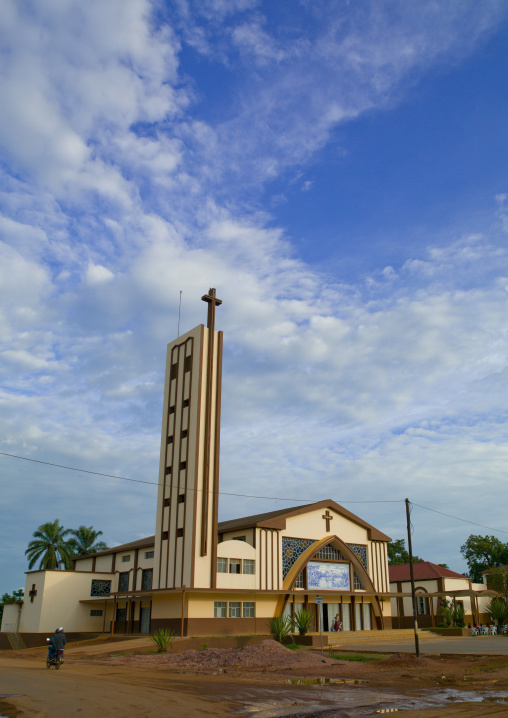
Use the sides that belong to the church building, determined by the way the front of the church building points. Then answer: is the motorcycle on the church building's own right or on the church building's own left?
on the church building's own right

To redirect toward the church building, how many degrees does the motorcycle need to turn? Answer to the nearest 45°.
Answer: approximately 45° to its right

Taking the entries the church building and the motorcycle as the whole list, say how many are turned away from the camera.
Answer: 1

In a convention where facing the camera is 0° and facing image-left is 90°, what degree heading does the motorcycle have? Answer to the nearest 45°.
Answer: approximately 135°

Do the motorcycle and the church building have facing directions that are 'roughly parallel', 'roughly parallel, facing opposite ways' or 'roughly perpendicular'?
roughly parallel, facing opposite ways

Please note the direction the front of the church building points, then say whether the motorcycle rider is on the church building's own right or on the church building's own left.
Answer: on the church building's own right

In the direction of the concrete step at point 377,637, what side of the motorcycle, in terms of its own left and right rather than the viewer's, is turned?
right

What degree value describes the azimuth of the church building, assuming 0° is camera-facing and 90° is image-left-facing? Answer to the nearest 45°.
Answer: approximately 315°
